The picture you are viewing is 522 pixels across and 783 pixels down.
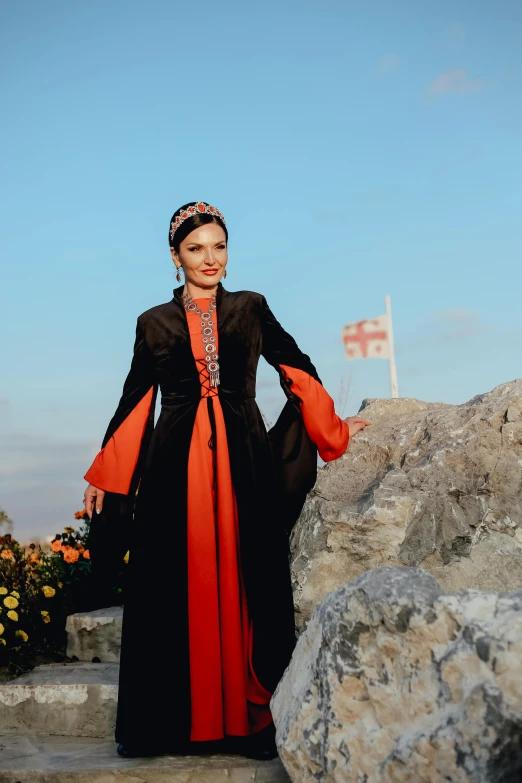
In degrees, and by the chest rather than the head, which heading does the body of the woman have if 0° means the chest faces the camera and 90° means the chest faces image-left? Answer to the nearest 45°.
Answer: approximately 0°

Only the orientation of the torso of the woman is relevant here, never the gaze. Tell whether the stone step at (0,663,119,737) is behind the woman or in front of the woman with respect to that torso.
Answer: behind

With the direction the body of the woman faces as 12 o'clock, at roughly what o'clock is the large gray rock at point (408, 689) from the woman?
The large gray rock is roughly at 11 o'clock from the woman.

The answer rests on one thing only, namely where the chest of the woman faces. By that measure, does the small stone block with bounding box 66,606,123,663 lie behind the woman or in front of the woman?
behind

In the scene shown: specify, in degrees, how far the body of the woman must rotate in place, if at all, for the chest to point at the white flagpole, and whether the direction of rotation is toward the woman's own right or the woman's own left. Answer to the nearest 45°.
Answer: approximately 180°

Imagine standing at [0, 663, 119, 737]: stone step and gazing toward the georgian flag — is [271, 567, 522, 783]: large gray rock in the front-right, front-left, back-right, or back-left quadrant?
back-right

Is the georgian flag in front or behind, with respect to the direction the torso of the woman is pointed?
behind

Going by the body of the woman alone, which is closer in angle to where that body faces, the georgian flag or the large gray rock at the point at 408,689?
the large gray rock

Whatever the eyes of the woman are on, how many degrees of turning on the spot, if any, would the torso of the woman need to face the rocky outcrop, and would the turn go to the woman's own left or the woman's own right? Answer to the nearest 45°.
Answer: approximately 90° to the woman's own left
